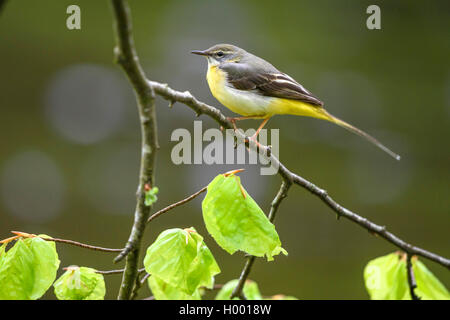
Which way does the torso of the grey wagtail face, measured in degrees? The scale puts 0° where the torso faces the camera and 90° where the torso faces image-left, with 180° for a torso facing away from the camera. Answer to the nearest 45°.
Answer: approximately 90°
